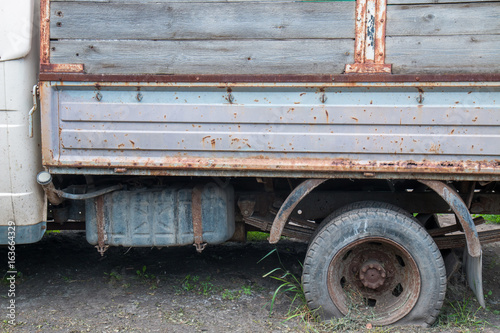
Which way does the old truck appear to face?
to the viewer's left
